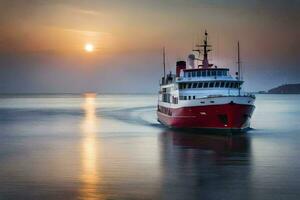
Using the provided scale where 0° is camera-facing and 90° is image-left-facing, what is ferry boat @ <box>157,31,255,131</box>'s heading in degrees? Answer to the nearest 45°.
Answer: approximately 315°
